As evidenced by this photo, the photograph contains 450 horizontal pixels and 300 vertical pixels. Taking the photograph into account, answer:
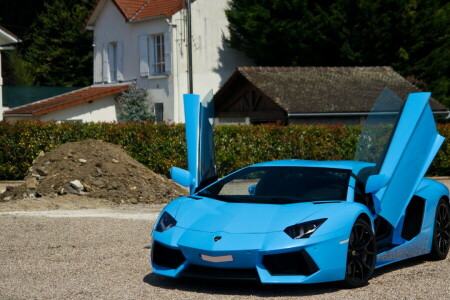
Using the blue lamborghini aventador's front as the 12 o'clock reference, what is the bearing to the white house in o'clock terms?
The white house is roughly at 4 o'clock from the blue lamborghini aventador.

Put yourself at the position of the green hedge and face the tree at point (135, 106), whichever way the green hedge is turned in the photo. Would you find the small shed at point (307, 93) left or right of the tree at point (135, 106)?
right

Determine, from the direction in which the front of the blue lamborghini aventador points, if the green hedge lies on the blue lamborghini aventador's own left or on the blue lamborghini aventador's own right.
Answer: on the blue lamborghini aventador's own right

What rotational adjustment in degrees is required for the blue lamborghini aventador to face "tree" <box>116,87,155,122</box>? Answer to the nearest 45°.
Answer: approximately 135° to its right

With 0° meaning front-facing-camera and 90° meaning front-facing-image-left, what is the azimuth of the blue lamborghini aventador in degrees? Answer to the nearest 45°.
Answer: approximately 45°

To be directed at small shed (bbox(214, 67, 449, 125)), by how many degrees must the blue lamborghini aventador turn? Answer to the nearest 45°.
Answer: approximately 135° to its right
